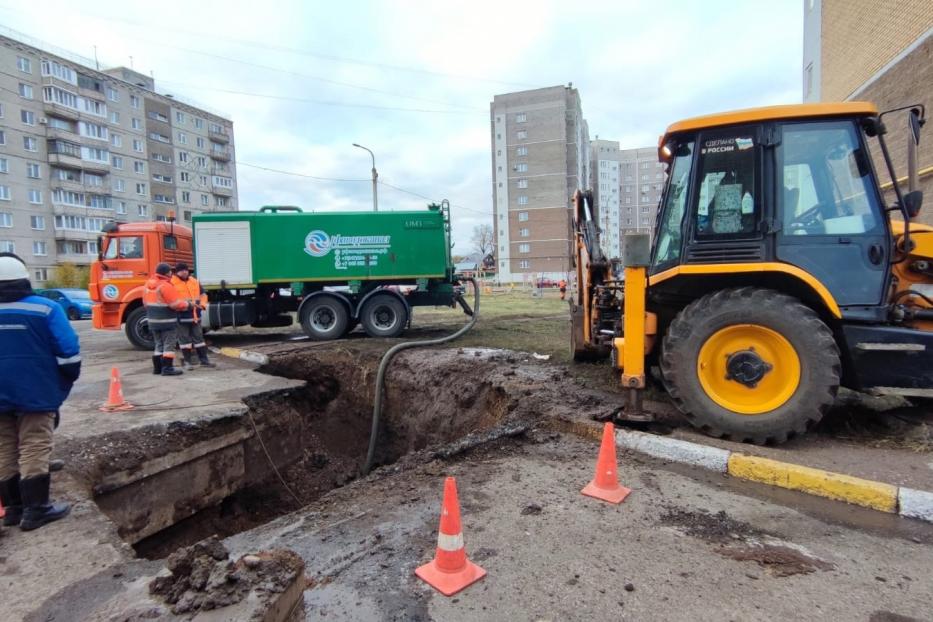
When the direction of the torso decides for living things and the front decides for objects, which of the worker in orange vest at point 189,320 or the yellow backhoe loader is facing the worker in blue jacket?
the worker in orange vest

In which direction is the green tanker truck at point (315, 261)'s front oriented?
to the viewer's left

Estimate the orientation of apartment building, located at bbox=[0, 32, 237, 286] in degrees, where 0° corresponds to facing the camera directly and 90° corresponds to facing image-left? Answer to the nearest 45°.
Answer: approximately 315°

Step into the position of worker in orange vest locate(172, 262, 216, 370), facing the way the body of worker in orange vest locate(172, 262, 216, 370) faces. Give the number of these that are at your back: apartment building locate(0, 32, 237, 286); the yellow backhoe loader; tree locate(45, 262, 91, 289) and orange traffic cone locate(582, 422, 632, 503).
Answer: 2

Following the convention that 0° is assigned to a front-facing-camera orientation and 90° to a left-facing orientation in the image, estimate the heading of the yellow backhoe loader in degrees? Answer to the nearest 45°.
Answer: approximately 270°

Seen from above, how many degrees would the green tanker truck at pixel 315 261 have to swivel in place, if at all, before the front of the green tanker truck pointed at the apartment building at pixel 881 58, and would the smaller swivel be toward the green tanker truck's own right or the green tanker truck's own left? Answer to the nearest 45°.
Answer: approximately 180°

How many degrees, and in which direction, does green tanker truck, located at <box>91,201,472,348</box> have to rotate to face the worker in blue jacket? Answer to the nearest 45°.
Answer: approximately 90° to its left

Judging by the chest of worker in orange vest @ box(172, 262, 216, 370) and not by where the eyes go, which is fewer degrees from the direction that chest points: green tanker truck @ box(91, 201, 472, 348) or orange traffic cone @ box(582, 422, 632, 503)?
the orange traffic cone

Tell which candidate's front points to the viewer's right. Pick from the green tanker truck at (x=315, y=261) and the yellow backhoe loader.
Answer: the yellow backhoe loader
